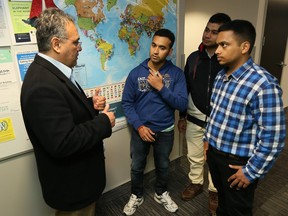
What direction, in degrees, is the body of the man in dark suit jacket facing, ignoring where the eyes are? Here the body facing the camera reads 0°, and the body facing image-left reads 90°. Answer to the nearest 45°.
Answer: approximately 270°

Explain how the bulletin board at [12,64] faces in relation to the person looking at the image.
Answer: facing the viewer and to the right of the viewer

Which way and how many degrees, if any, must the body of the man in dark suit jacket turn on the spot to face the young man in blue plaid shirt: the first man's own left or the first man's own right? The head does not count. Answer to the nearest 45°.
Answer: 0° — they already face them

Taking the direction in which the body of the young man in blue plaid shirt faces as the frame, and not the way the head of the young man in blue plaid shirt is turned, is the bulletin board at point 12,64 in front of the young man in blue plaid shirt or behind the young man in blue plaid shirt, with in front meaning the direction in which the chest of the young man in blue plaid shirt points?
in front

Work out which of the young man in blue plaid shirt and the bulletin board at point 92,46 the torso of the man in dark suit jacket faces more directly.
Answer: the young man in blue plaid shirt

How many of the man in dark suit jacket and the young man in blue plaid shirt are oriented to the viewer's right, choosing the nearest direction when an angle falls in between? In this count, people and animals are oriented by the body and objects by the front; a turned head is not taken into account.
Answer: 1

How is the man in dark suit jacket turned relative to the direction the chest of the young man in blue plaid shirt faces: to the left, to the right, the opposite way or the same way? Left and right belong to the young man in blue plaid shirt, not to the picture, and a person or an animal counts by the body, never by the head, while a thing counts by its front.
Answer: the opposite way

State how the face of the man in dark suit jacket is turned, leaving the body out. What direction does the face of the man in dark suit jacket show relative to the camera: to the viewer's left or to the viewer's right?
to the viewer's right

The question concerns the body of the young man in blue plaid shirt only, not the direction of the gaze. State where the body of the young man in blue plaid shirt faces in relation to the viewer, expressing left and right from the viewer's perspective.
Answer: facing the viewer and to the left of the viewer

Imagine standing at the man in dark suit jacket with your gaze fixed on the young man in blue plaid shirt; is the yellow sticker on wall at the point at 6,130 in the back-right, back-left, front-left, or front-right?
back-left

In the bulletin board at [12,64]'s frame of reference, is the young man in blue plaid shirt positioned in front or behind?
in front
